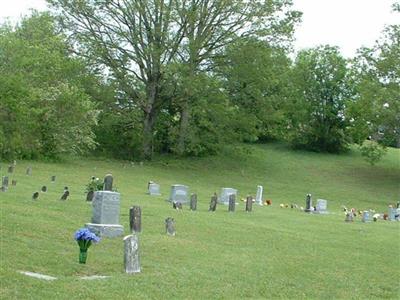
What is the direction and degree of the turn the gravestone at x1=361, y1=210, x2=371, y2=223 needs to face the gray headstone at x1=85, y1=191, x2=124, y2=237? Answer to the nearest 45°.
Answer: approximately 45° to its right

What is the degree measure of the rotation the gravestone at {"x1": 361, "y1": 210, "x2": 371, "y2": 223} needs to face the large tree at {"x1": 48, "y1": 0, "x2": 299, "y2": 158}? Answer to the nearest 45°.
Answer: approximately 135° to its right

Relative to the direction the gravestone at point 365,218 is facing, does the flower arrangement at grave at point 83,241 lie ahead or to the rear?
ahead

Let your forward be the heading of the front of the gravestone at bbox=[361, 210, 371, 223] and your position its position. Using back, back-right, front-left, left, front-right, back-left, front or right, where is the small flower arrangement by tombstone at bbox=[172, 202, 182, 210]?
front-right

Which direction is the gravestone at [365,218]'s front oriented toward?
toward the camera

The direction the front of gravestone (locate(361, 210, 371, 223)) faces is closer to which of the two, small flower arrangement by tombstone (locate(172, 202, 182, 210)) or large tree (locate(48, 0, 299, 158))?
the small flower arrangement by tombstone

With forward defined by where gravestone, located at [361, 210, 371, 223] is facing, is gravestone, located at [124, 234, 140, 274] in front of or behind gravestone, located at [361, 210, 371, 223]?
in front

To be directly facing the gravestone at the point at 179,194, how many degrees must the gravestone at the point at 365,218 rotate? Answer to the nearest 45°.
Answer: approximately 45° to its right
